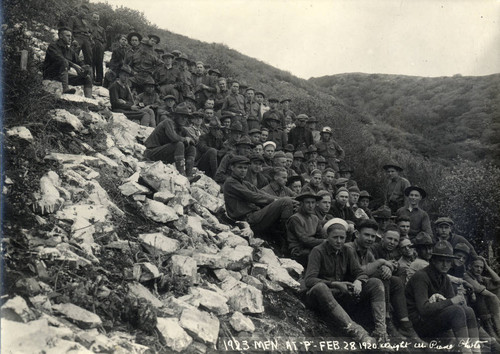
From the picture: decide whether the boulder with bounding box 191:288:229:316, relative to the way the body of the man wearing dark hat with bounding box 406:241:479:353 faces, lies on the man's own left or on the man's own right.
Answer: on the man's own right

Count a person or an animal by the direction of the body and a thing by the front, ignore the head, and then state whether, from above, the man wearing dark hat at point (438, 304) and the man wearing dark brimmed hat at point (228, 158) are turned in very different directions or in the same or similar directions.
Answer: same or similar directions

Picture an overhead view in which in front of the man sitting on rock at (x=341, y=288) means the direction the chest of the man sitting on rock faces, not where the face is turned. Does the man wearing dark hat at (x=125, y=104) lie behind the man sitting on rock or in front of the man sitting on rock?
behind

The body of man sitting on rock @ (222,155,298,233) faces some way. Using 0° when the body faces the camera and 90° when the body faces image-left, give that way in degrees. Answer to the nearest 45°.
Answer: approximately 315°

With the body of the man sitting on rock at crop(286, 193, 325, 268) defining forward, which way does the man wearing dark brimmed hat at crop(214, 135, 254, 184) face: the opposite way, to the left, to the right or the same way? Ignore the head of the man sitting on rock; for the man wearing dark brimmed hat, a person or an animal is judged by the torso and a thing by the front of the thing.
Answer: the same way

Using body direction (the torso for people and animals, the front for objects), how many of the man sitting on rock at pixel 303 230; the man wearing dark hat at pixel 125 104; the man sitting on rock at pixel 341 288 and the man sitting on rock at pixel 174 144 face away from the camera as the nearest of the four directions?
0

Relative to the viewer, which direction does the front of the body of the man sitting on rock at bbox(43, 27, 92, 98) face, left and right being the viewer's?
facing the viewer and to the right of the viewer

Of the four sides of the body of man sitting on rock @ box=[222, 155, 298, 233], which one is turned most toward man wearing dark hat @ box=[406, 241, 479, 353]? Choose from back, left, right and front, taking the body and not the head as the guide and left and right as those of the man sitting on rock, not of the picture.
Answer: front

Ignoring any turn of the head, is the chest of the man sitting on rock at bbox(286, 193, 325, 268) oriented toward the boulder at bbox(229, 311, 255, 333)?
no

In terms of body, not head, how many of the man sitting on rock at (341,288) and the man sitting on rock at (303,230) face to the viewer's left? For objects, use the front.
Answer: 0

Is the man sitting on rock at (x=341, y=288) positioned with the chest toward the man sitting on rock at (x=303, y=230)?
no

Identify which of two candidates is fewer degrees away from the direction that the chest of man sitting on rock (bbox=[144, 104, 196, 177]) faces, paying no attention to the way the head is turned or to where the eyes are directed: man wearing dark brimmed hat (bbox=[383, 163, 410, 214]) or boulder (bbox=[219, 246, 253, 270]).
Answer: the boulder

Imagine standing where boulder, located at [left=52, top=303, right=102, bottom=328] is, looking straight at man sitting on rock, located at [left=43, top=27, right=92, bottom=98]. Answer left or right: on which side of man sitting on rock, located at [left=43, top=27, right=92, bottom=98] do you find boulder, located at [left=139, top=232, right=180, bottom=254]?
right

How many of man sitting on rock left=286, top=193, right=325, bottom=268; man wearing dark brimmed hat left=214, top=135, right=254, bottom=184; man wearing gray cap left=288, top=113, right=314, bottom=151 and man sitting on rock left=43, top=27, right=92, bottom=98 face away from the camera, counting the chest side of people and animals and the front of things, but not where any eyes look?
0

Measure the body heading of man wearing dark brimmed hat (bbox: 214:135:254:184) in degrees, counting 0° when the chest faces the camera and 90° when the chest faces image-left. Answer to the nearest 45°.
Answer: approximately 315°

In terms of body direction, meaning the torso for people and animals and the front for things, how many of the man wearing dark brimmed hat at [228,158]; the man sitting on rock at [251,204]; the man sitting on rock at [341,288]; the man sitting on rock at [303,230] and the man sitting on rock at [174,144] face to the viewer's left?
0

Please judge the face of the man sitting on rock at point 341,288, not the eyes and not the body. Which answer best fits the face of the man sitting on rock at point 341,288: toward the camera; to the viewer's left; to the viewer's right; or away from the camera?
toward the camera

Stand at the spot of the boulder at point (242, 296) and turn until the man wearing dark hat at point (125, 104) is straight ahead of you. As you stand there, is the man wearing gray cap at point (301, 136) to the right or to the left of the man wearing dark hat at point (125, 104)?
right

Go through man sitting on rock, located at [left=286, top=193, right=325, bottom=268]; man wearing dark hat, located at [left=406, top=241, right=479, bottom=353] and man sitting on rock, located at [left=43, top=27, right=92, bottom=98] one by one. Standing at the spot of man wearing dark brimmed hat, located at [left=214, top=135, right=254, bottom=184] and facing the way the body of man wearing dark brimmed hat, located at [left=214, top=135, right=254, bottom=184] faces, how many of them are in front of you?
2

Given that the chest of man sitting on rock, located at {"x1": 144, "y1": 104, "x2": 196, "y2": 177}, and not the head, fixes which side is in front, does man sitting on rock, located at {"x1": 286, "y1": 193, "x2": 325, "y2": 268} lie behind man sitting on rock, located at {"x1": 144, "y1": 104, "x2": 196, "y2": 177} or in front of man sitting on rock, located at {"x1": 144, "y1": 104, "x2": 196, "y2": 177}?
in front

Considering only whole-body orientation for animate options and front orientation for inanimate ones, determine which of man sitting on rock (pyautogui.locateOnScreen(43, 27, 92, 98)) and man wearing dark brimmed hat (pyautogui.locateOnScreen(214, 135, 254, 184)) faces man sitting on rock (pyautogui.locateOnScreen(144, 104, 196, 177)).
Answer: man sitting on rock (pyautogui.locateOnScreen(43, 27, 92, 98))

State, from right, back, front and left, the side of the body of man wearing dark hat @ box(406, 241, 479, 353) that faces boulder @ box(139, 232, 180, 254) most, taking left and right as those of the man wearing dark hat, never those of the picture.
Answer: right

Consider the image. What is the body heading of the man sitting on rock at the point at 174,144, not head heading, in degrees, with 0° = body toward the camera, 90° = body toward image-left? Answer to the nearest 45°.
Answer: approximately 315°
